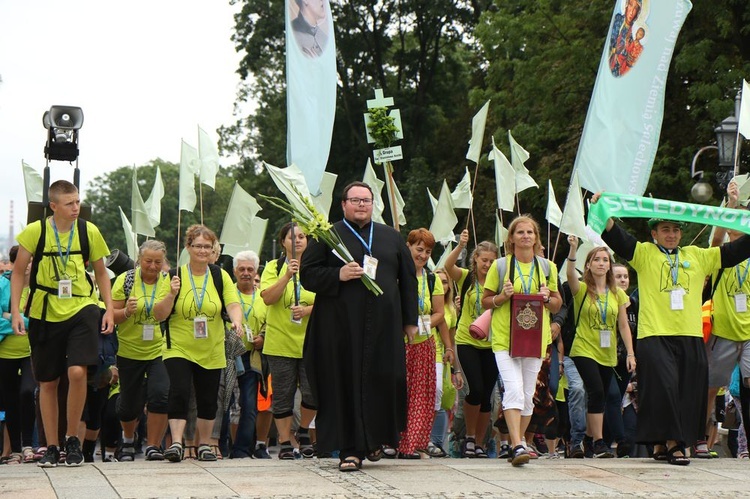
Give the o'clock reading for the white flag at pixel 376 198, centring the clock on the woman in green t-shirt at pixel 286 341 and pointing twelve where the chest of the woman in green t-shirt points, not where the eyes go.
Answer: The white flag is roughly at 8 o'clock from the woman in green t-shirt.

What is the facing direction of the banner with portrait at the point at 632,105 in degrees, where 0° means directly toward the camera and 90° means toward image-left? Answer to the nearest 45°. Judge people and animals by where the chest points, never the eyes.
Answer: approximately 0°

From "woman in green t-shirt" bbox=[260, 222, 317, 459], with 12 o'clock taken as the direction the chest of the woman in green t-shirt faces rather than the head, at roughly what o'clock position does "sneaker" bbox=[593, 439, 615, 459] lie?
The sneaker is roughly at 10 o'clock from the woman in green t-shirt.

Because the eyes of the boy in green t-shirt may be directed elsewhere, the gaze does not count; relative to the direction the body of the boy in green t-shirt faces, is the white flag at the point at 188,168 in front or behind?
behind

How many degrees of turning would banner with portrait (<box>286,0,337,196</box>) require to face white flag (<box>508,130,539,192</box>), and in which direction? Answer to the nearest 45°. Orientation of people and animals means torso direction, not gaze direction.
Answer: approximately 135° to its left

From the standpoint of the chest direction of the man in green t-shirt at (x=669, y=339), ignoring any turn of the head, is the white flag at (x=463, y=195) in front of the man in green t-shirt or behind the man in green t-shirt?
behind

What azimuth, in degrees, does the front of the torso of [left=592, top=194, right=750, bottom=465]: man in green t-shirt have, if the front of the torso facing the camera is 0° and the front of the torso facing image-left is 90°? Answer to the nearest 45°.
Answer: approximately 0°
